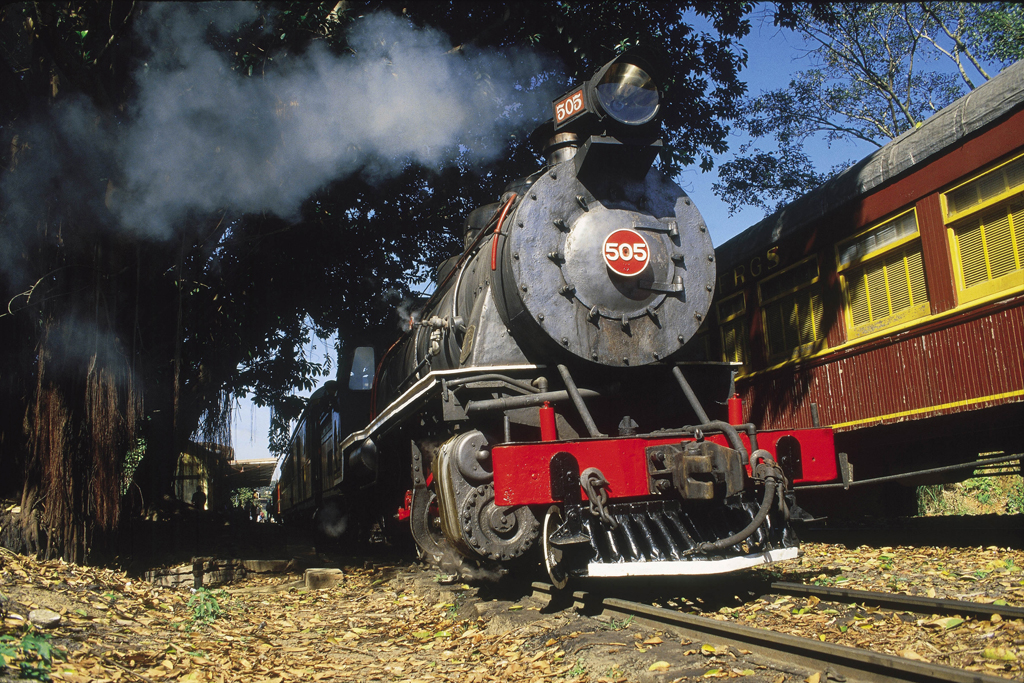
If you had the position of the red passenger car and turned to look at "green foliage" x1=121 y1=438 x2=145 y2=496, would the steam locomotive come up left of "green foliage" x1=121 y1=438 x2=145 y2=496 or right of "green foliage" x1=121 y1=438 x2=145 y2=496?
left

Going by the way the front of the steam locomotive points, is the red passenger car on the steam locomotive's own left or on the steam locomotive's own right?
on the steam locomotive's own left

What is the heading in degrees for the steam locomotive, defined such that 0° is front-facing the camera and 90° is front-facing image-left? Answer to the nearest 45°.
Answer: approximately 315°

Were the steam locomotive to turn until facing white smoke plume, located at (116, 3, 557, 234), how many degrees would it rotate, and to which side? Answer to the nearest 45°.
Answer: approximately 180°

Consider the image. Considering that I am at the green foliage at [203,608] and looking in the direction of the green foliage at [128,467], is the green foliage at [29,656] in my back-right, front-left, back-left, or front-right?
back-left

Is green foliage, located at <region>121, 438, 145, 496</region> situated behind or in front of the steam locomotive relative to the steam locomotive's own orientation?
behind
